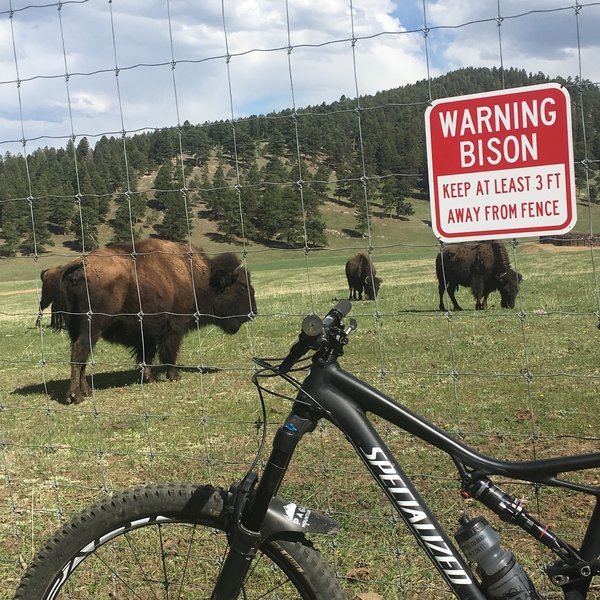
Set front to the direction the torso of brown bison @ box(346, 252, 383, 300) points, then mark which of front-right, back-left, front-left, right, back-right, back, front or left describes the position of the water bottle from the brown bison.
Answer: front-right

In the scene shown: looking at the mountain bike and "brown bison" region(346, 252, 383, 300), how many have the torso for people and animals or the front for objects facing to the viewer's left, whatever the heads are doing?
1

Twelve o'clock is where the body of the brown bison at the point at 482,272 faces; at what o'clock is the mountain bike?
The mountain bike is roughly at 3 o'clock from the brown bison.

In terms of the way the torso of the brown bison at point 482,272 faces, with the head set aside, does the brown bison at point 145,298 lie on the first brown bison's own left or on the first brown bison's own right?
on the first brown bison's own right

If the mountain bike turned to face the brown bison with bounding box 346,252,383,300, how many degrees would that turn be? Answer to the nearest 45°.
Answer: approximately 90° to its right

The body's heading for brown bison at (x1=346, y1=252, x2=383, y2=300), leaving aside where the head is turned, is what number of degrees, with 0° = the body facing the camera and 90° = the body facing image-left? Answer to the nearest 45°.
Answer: approximately 315°

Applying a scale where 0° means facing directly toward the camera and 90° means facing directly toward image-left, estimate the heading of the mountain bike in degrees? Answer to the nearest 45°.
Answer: approximately 90°

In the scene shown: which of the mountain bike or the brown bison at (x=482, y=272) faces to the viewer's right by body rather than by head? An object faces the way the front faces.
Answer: the brown bison

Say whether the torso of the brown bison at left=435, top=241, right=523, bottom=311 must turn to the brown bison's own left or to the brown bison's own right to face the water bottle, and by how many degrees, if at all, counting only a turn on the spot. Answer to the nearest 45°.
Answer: approximately 90° to the brown bison's own right

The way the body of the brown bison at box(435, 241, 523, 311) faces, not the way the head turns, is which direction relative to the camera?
to the viewer's right

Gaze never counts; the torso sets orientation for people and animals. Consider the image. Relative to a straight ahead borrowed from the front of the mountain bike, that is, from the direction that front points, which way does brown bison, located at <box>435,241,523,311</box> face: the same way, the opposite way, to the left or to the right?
the opposite way

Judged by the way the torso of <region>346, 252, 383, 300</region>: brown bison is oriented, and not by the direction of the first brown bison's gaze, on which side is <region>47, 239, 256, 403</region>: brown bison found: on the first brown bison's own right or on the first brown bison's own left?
on the first brown bison's own right

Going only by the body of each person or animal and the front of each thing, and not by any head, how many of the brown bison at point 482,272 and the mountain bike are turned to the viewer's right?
1

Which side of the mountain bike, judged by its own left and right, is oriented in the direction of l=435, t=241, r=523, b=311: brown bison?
right

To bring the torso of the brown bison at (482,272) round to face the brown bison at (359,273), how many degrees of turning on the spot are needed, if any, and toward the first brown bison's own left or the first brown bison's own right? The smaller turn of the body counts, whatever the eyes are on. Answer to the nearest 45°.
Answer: approximately 135° to the first brown bison's own left

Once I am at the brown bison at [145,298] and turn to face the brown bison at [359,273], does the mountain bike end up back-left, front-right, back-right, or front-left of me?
back-right
